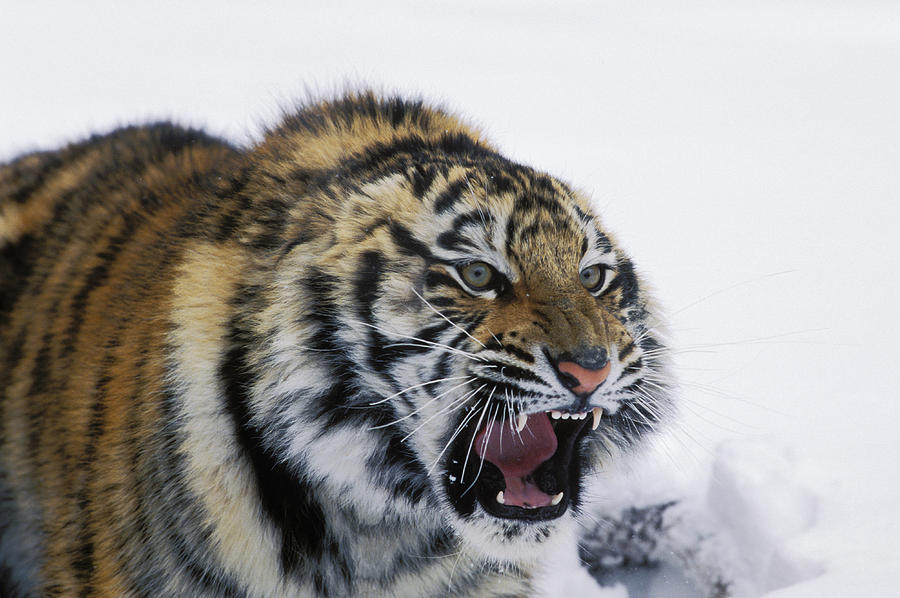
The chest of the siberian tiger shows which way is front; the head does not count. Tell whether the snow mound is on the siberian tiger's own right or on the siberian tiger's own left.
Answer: on the siberian tiger's own left
